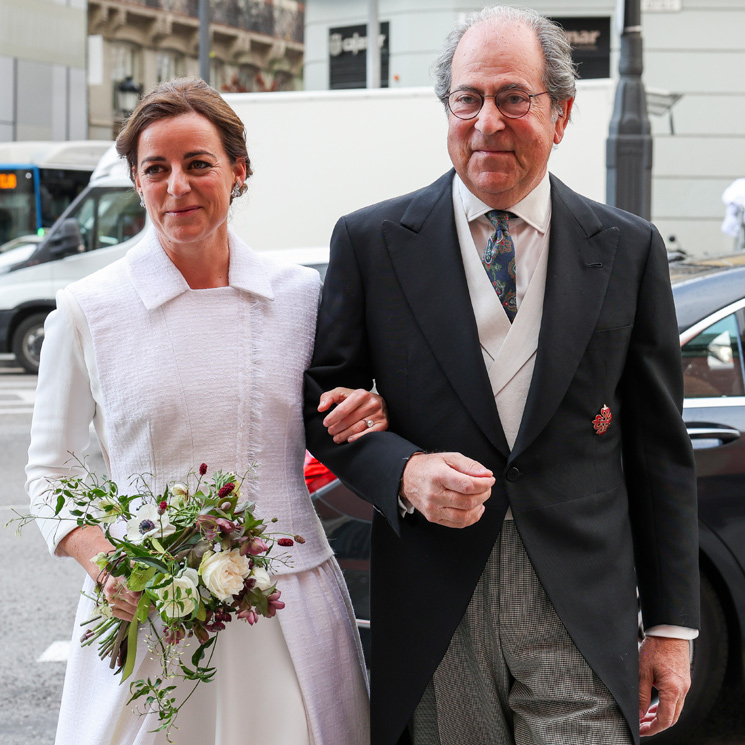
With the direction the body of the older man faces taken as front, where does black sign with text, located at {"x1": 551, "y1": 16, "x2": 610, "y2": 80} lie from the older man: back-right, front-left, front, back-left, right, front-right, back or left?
back

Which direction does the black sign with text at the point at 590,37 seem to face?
toward the camera

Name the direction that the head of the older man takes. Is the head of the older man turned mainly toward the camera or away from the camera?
toward the camera

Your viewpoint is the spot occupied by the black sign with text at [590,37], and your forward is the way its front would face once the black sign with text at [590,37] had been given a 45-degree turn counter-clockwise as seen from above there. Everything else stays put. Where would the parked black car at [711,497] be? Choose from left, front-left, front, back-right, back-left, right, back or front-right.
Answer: front-right

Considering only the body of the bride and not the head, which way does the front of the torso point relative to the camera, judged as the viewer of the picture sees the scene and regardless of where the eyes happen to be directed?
toward the camera

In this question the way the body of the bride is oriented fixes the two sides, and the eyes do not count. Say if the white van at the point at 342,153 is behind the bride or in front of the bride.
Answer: behind

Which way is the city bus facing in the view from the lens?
facing the viewer and to the left of the viewer

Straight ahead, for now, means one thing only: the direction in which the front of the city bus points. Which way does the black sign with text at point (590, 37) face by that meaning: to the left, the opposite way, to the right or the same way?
the same way

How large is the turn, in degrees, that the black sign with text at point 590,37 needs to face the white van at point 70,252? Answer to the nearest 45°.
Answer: approximately 45° to its right

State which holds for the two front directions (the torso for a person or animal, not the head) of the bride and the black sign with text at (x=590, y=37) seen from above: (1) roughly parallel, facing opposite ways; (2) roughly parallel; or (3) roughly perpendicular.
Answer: roughly parallel

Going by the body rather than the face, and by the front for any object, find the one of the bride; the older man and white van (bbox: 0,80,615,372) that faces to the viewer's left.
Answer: the white van

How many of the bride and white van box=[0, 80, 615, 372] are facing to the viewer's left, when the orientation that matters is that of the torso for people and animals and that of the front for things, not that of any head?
1

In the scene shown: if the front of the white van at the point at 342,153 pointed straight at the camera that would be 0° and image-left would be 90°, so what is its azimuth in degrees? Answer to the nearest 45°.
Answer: approximately 90°

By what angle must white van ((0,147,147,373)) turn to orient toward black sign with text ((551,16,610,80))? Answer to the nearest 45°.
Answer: approximately 180°

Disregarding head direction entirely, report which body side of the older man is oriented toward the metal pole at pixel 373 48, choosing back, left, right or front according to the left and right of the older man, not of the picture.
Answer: back

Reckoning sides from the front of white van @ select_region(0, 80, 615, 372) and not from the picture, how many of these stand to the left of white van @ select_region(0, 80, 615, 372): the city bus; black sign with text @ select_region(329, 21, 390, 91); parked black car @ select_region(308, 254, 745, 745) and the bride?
2

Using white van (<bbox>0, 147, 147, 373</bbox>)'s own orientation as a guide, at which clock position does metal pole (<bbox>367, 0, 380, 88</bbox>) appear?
The metal pole is roughly at 5 o'clock from the white van.
